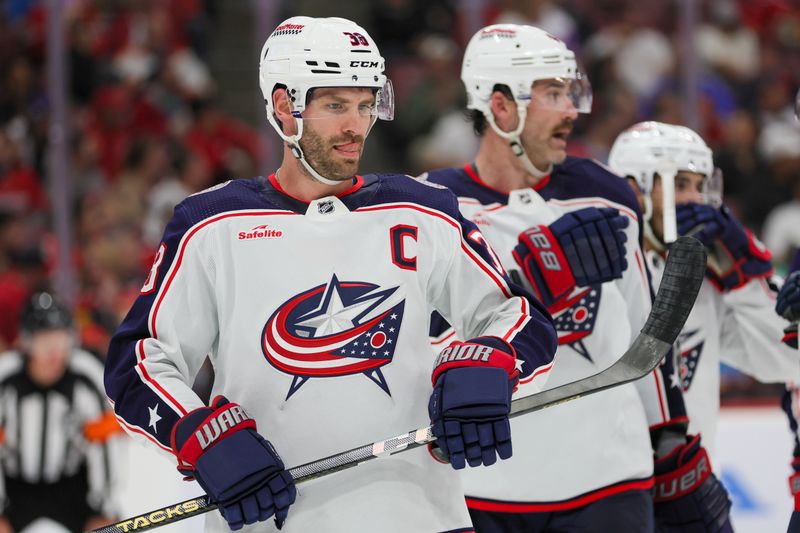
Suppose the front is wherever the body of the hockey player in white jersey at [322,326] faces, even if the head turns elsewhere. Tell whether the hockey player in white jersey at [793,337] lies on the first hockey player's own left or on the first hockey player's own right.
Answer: on the first hockey player's own left

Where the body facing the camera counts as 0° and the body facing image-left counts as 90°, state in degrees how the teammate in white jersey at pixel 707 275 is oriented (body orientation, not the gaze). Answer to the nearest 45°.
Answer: approximately 315°

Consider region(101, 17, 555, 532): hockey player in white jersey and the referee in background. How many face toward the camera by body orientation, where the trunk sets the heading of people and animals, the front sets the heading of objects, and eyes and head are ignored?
2

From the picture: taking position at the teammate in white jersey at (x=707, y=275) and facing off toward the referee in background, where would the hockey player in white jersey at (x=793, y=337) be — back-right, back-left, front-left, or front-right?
back-left

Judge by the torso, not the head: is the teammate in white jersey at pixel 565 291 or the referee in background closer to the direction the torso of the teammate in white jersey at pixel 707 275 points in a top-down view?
the teammate in white jersey

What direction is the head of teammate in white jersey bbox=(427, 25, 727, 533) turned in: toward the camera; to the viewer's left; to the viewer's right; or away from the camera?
to the viewer's right
